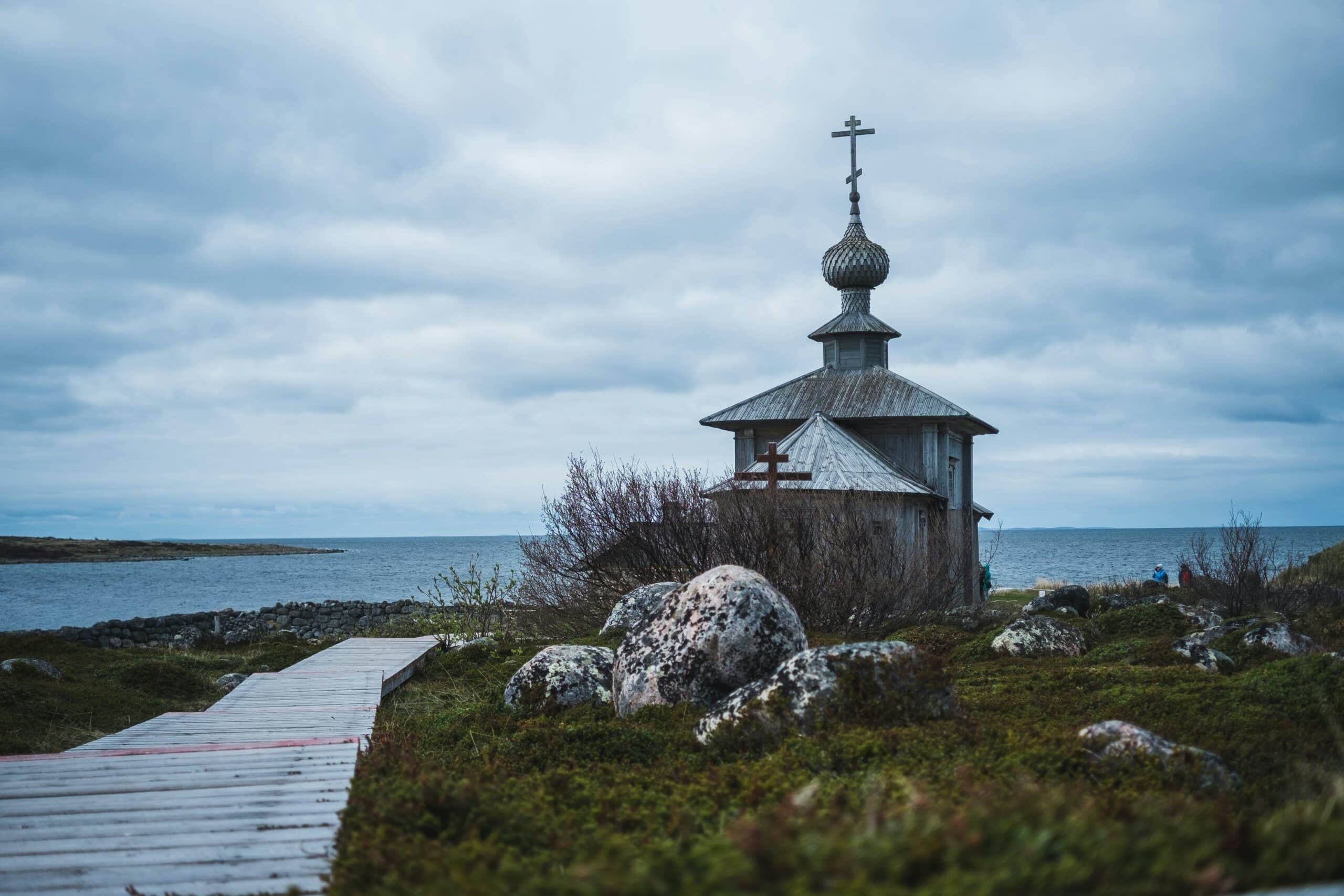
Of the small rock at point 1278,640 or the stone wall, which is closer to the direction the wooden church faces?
the stone wall

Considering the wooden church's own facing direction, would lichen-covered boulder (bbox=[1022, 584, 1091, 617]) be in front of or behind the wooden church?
behind
